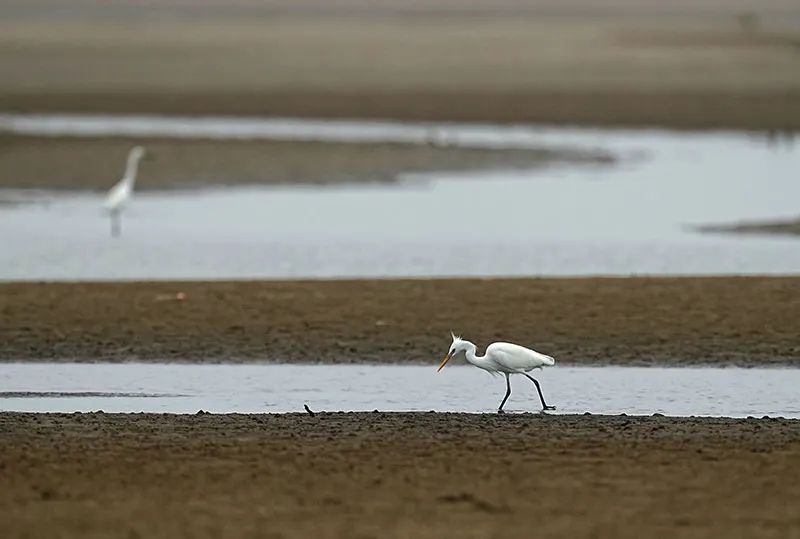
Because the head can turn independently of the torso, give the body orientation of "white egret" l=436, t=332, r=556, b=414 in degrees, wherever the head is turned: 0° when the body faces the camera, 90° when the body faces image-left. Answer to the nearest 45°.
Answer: approximately 90°
